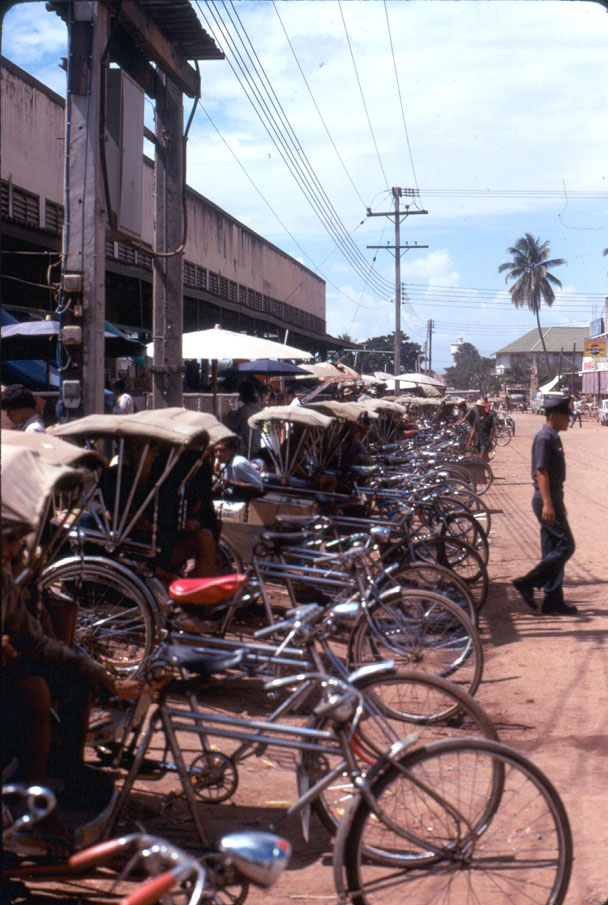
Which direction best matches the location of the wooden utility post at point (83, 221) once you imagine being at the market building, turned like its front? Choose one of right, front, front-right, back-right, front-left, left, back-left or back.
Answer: front-right

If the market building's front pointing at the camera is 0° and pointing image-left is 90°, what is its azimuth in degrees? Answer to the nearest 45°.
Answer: approximately 315°

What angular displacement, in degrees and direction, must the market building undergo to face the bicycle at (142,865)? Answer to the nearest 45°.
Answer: approximately 45° to its right

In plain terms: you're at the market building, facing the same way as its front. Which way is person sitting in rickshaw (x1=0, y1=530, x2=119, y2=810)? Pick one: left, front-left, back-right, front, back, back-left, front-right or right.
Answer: front-right

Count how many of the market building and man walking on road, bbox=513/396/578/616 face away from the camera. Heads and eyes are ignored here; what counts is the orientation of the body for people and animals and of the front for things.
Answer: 0
